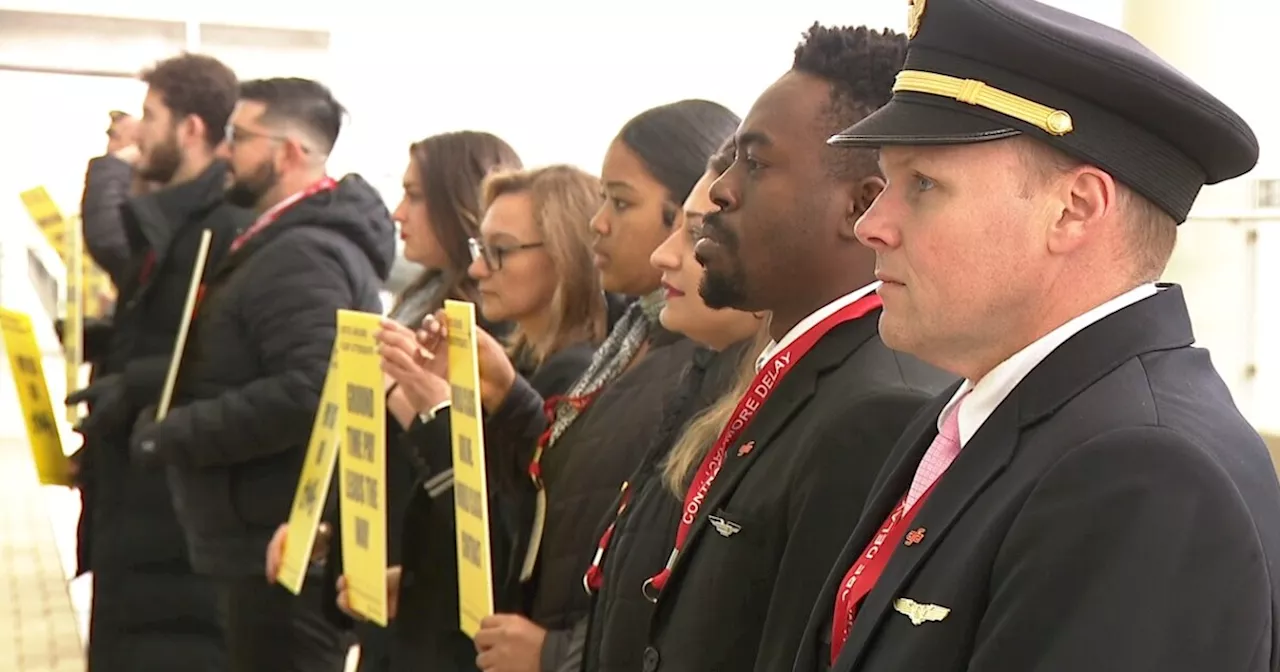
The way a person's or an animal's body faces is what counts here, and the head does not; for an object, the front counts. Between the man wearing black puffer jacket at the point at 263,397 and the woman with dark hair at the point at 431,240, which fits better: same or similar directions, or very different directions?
same or similar directions

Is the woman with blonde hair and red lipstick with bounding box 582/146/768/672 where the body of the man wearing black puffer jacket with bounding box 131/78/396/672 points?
no

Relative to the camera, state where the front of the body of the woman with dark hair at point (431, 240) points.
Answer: to the viewer's left

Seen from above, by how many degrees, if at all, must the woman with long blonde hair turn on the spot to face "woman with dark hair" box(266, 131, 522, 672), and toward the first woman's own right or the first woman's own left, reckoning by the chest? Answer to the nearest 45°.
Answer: approximately 90° to the first woman's own right

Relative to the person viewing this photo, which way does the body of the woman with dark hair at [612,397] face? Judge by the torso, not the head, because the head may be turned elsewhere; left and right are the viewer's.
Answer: facing to the left of the viewer

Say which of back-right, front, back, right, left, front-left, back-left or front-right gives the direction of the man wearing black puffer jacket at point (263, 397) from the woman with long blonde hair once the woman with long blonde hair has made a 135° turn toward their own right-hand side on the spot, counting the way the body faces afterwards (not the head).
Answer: left

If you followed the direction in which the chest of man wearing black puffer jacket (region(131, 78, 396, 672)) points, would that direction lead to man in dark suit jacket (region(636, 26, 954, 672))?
no

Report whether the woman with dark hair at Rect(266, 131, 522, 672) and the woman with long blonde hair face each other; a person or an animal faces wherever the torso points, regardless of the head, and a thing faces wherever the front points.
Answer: no

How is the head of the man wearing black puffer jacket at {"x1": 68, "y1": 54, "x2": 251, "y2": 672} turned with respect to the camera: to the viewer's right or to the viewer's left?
to the viewer's left

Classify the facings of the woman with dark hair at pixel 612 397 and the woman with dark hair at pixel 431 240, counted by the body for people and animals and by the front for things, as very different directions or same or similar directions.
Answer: same or similar directions

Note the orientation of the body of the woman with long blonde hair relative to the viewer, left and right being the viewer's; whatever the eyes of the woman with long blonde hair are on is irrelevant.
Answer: facing to the left of the viewer

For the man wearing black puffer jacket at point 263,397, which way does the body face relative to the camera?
to the viewer's left

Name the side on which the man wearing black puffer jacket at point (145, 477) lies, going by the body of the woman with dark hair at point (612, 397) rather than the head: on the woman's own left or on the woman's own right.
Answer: on the woman's own right

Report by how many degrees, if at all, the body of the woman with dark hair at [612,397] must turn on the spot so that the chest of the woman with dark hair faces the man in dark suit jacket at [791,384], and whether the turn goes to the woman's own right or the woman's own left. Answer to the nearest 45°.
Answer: approximately 90° to the woman's own left

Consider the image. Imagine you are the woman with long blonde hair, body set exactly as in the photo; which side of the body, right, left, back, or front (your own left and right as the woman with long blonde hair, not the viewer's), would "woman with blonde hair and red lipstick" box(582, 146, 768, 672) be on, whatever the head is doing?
left

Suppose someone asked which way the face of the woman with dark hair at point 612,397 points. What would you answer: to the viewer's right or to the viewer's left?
to the viewer's left

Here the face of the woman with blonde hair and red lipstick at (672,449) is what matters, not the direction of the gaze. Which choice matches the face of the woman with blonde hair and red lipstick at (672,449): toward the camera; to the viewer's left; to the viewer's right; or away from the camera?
to the viewer's left

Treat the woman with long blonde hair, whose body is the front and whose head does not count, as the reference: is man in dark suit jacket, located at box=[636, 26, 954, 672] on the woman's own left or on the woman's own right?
on the woman's own left

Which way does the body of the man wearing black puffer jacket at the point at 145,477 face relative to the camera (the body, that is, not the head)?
to the viewer's left
